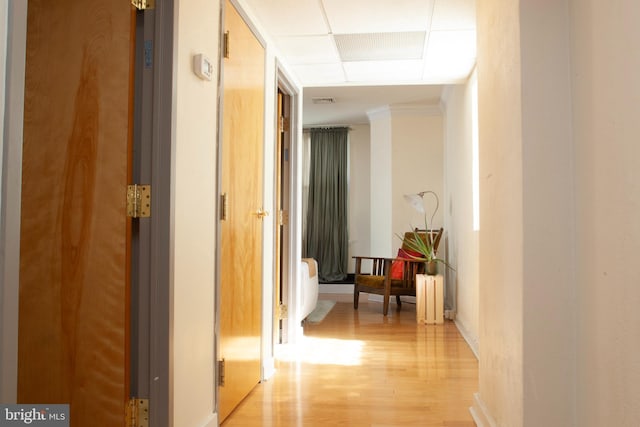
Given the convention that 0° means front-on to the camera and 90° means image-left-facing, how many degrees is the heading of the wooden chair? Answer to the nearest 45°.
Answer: approximately 45°

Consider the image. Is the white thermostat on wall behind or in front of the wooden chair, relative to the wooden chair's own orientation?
in front

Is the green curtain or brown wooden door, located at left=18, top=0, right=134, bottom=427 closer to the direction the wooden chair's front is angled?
the brown wooden door

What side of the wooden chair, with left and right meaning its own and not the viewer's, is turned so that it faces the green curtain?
right

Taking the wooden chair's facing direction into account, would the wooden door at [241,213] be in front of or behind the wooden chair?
in front
